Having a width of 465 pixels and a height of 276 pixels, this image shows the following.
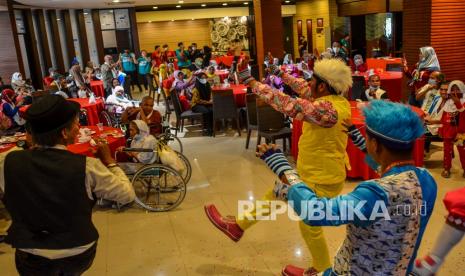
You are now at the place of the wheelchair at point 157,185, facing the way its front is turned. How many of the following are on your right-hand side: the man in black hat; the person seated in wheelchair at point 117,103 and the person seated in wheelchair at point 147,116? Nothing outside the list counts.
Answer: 2

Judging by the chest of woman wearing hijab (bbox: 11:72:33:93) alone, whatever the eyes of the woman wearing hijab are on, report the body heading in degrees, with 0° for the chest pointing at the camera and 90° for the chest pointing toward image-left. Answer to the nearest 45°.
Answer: approximately 315°

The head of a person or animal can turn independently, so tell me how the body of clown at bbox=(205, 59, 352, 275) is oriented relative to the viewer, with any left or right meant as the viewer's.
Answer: facing to the left of the viewer

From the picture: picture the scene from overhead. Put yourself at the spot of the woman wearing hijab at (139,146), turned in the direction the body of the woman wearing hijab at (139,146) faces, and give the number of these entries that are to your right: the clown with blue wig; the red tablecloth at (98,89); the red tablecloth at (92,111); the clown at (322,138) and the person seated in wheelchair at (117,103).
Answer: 3

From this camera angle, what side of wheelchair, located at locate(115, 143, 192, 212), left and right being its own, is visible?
left

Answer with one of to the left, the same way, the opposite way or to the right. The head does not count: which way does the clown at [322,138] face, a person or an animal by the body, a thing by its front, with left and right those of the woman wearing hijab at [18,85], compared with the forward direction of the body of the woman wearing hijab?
the opposite way

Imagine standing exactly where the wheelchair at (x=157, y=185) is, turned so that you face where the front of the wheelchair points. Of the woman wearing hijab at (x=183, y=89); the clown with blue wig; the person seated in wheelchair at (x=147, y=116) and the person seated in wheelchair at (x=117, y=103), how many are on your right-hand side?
3

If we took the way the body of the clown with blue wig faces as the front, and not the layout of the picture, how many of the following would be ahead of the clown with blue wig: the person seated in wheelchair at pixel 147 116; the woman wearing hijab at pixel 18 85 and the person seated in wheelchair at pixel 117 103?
3

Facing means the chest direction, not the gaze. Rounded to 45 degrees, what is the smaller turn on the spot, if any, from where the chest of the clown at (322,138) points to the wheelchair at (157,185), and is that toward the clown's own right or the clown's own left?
approximately 45° to the clown's own right
